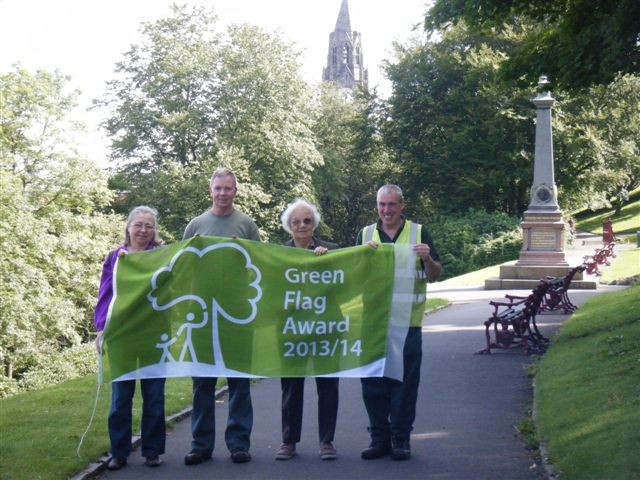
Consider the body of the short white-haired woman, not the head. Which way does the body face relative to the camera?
toward the camera

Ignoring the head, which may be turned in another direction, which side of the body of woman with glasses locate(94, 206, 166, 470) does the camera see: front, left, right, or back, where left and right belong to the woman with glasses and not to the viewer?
front

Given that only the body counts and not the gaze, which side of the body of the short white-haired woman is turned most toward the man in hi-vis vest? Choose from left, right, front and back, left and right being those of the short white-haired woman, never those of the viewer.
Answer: left

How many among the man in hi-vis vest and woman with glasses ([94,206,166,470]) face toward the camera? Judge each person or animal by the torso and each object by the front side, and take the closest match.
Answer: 2

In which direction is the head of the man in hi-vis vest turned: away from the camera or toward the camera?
toward the camera

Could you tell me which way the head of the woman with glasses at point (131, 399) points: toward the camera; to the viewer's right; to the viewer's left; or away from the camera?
toward the camera

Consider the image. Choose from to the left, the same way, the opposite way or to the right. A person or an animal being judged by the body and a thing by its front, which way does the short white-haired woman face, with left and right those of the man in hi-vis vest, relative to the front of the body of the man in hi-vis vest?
the same way

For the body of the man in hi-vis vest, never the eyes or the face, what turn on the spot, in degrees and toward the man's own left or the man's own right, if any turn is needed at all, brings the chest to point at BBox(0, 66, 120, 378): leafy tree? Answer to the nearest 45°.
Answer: approximately 135° to the man's own right

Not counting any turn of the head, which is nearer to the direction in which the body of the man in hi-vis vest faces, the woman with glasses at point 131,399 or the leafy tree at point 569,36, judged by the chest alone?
the woman with glasses

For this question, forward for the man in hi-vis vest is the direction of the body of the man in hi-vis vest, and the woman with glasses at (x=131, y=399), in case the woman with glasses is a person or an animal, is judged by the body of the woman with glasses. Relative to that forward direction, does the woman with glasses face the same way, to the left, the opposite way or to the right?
the same way

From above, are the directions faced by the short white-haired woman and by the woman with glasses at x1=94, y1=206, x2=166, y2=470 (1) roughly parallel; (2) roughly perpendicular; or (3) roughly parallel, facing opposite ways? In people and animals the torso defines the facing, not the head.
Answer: roughly parallel

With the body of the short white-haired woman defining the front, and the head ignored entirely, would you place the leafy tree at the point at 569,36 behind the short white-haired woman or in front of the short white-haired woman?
behind

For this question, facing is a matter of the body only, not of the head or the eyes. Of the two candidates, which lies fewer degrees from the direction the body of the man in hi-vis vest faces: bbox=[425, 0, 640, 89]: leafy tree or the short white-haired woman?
the short white-haired woman

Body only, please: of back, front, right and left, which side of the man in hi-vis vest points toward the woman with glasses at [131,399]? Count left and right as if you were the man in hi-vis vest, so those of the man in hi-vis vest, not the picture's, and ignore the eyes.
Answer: right
